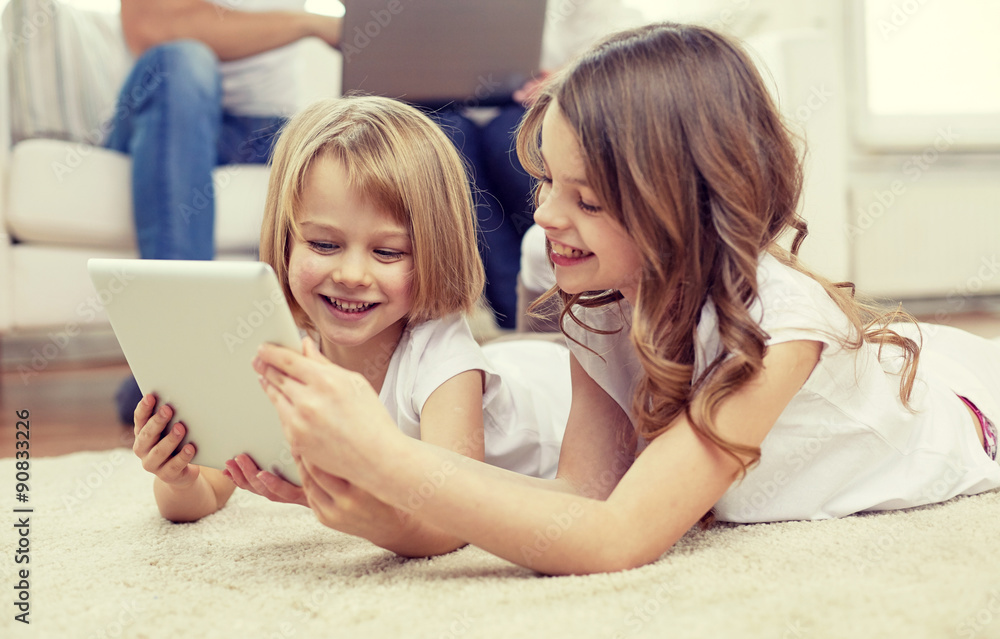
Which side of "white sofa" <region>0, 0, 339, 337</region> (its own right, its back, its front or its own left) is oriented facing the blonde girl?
front

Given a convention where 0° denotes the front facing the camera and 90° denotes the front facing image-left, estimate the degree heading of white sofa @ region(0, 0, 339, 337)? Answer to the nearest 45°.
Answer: approximately 0°

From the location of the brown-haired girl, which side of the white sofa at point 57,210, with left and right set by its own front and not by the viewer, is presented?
front
